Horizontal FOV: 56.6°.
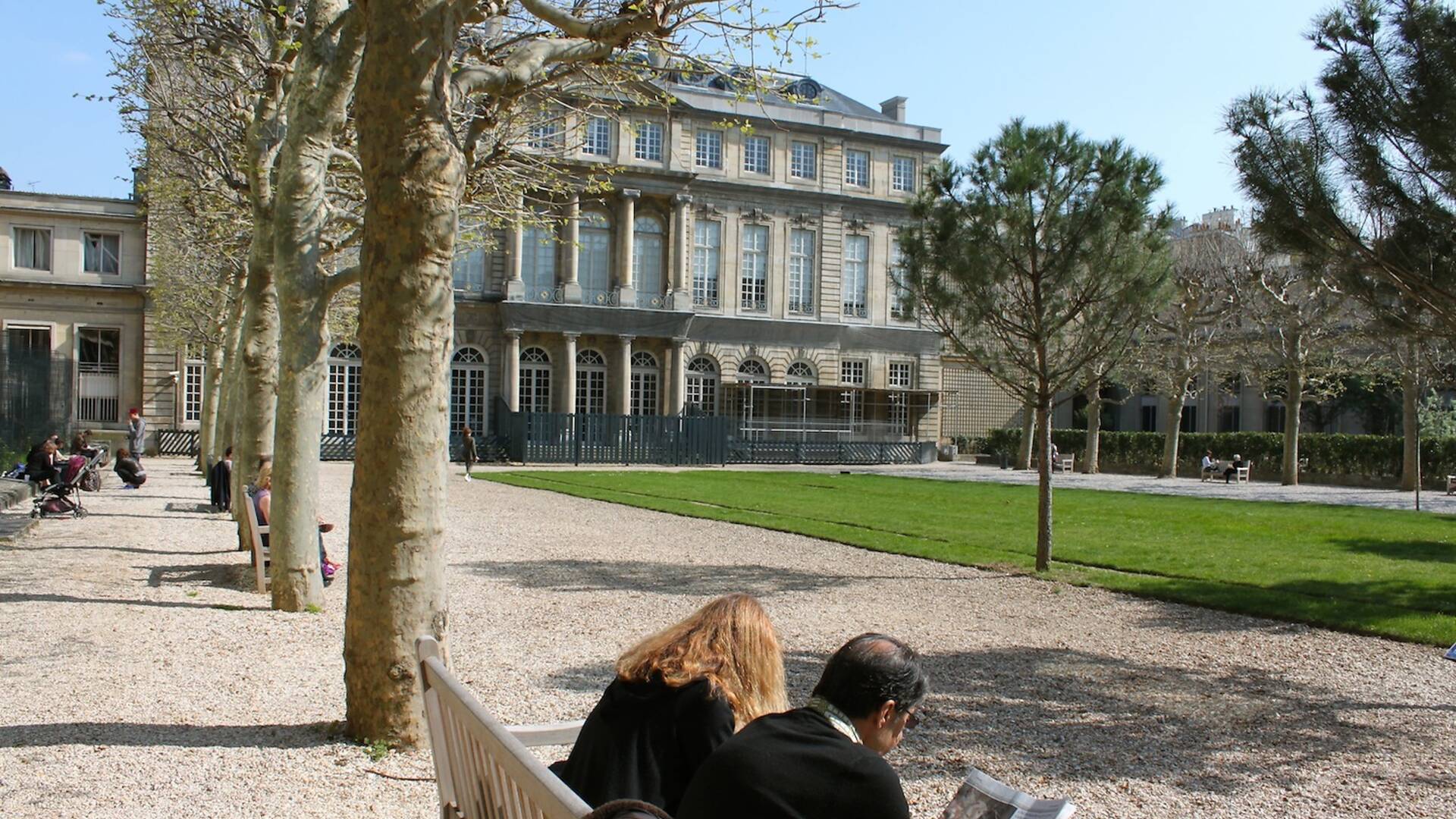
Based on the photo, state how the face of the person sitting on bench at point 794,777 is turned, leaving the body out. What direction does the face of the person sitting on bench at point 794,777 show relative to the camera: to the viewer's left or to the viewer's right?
to the viewer's right

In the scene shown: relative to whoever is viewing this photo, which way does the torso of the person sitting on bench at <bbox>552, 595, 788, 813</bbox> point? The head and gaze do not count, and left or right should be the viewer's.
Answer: facing away from the viewer and to the right of the viewer

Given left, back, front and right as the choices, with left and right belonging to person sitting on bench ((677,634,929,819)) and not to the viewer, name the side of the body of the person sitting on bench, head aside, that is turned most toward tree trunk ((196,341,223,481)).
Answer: left

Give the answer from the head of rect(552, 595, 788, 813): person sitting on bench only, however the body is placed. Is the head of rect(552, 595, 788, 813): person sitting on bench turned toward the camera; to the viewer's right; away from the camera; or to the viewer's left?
away from the camera

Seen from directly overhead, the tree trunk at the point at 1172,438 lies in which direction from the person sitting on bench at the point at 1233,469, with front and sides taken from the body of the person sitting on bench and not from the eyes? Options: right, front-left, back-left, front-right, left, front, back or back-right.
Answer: right

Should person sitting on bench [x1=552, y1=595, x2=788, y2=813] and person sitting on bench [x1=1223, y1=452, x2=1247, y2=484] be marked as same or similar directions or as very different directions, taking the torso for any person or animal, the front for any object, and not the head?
very different directions

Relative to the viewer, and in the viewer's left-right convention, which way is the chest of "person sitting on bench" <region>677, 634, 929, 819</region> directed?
facing away from the viewer and to the right of the viewer

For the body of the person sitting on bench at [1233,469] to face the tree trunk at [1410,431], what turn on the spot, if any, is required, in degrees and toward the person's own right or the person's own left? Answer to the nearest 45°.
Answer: approximately 90° to the person's own left

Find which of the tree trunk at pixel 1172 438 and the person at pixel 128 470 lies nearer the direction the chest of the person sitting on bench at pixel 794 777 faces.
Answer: the tree trunk

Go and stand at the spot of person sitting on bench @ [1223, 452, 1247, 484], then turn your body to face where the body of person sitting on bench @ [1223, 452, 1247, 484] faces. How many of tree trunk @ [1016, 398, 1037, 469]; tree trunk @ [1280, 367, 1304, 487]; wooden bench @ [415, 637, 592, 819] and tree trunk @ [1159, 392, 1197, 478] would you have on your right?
2

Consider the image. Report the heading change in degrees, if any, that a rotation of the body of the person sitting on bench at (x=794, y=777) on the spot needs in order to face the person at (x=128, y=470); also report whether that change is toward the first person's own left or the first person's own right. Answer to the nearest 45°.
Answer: approximately 90° to the first person's own left

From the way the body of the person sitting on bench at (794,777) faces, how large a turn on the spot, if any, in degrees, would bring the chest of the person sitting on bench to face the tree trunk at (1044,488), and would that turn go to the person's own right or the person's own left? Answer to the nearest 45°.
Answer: approximately 45° to the person's own left

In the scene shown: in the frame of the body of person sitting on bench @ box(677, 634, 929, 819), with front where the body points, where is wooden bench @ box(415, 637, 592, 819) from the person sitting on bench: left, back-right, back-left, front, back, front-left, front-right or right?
left
